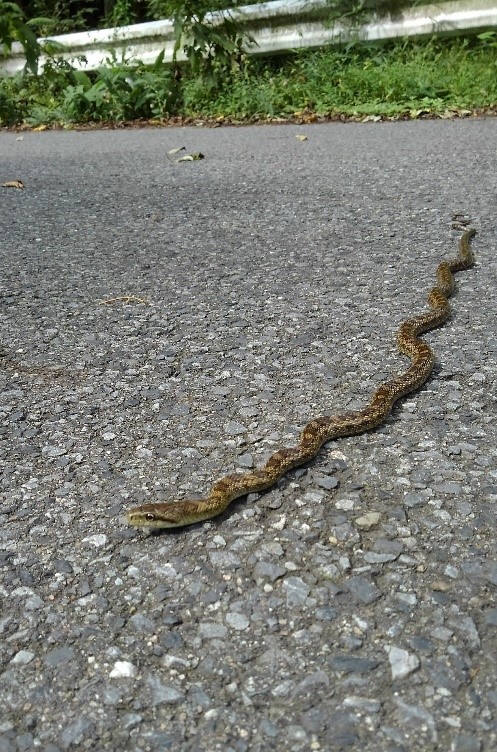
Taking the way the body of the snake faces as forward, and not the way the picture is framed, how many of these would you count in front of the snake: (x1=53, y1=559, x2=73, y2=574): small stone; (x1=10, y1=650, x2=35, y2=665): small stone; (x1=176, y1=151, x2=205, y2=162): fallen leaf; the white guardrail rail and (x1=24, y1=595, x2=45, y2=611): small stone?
3

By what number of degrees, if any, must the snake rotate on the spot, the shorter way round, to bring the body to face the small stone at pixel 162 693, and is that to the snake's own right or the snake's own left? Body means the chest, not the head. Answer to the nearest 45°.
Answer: approximately 45° to the snake's own left

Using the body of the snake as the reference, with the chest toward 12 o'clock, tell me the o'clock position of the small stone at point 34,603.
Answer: The small stone is roughly at 12 o'clock from the snake.

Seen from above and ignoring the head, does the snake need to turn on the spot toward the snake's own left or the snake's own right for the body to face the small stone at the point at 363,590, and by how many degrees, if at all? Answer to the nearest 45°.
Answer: approximately 45° to the snake's own left

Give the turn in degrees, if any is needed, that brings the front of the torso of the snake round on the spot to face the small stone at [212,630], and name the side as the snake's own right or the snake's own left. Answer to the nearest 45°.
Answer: approximately 45° to the snake's own left

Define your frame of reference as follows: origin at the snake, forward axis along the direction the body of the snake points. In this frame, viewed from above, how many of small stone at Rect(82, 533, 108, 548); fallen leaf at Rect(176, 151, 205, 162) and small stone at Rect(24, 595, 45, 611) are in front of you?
2

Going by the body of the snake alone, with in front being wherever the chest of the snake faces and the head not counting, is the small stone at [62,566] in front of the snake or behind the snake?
in front

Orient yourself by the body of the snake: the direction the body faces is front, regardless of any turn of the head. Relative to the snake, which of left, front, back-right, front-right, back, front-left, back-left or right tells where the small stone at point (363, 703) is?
front-left

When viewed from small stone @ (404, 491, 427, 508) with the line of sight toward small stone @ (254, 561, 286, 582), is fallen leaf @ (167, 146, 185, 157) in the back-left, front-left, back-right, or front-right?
back-right

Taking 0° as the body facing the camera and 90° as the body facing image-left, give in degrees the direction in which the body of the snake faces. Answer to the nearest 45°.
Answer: approximately 45°

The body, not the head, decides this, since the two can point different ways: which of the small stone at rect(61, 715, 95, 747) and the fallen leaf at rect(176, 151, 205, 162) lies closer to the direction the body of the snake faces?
the small stone

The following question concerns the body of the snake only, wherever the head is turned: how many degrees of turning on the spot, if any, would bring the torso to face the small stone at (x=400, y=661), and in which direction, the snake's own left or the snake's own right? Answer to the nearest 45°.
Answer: approximately 45° to the snake's own left

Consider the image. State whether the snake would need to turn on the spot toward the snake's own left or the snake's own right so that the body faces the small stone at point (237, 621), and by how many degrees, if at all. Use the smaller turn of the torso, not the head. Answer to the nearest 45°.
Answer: approximately 45° to the snake's own left

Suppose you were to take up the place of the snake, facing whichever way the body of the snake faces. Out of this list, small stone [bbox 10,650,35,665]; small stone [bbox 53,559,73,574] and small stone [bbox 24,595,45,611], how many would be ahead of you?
3

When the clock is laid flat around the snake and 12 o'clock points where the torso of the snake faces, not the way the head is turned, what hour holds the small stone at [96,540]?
The small stone is roughly at 12 o'clock from the snake.

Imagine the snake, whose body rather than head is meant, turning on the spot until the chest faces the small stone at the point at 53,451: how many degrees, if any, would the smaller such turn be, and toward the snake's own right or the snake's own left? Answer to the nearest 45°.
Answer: approximately 45° to the snake's own right

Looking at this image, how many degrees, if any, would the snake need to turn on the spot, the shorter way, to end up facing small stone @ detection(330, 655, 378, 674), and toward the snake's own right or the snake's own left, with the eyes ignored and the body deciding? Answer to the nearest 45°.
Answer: approximately 45° to the snake's own left
